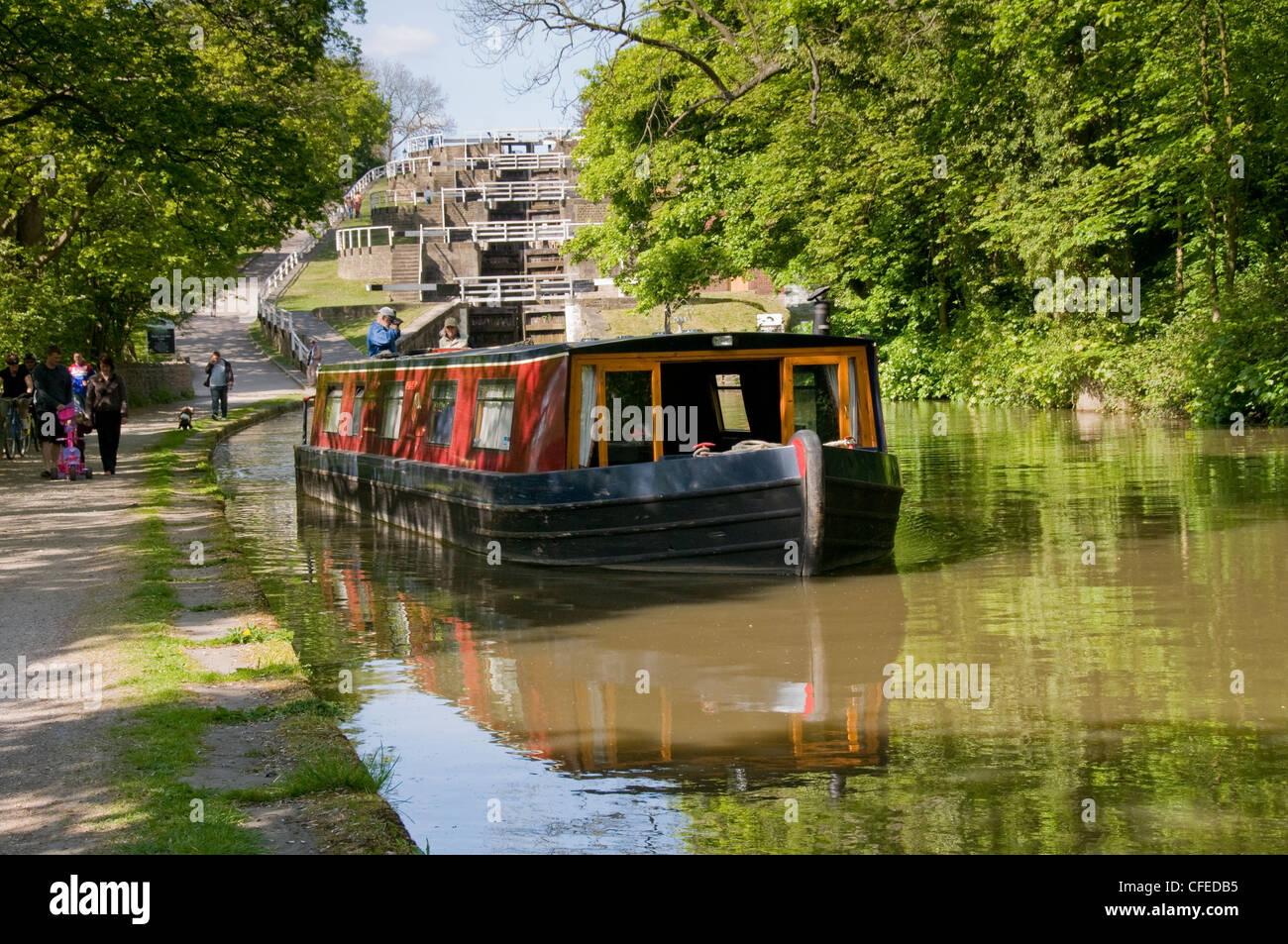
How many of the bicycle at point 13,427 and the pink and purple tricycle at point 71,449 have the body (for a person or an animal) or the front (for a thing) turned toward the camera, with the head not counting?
2

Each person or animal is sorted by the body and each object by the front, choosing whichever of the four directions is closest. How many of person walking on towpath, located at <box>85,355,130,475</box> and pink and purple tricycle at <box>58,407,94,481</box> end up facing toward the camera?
2

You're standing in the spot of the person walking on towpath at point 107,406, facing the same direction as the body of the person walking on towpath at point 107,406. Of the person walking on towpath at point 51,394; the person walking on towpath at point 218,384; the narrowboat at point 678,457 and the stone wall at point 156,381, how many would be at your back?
2

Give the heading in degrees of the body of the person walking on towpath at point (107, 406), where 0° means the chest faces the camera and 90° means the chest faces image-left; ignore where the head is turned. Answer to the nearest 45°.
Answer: approximately 0°

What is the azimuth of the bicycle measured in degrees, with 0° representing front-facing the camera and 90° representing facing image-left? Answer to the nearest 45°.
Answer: approximately 0°

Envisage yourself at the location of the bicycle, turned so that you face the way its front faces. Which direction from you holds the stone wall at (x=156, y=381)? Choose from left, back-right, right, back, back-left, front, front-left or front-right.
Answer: back

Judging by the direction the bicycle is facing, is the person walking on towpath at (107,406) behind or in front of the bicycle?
in front
